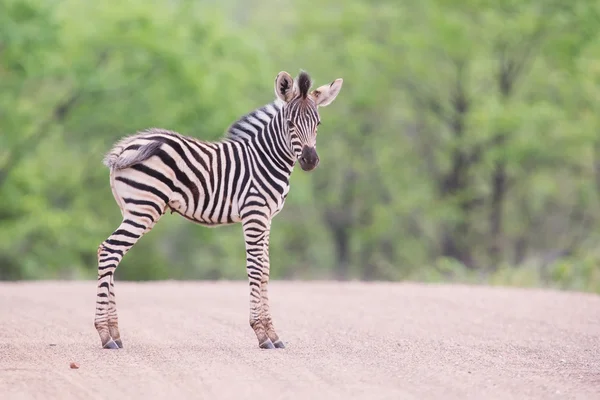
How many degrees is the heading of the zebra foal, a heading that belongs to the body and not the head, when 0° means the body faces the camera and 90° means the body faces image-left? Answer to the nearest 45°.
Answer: approximately 270°
